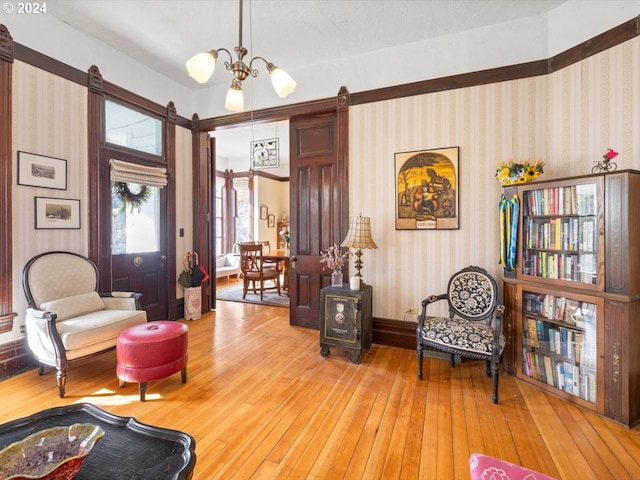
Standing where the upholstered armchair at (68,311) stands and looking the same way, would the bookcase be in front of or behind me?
in front

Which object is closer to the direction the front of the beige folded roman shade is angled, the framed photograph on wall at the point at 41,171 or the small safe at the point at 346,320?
the small safe

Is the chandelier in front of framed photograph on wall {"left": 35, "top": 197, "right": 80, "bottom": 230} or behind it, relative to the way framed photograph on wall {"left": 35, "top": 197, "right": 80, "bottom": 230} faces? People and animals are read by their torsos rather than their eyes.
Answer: in front

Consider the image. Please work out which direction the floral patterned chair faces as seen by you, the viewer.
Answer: facing the viewer and to the left of the viewer

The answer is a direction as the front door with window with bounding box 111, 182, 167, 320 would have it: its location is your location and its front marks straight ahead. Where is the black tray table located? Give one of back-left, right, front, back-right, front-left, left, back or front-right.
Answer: front-right

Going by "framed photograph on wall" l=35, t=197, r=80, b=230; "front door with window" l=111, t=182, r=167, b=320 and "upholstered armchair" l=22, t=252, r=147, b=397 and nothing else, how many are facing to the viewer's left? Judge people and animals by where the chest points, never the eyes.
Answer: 0

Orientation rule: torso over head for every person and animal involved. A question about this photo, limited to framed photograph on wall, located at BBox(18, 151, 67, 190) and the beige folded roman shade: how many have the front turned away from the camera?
0

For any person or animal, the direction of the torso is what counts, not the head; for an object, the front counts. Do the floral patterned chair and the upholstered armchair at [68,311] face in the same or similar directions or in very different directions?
very different directions

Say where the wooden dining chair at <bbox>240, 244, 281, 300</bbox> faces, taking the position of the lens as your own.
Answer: facing away from the viewer and to the right of the viewer

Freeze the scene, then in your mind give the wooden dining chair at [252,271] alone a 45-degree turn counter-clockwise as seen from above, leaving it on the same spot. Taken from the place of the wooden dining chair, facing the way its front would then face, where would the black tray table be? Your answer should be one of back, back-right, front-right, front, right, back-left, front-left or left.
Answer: back

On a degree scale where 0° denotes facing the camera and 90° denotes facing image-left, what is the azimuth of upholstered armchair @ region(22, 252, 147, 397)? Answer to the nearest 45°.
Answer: approximately 315°

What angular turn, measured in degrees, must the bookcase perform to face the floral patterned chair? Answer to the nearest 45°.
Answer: approximately 45° to its right
